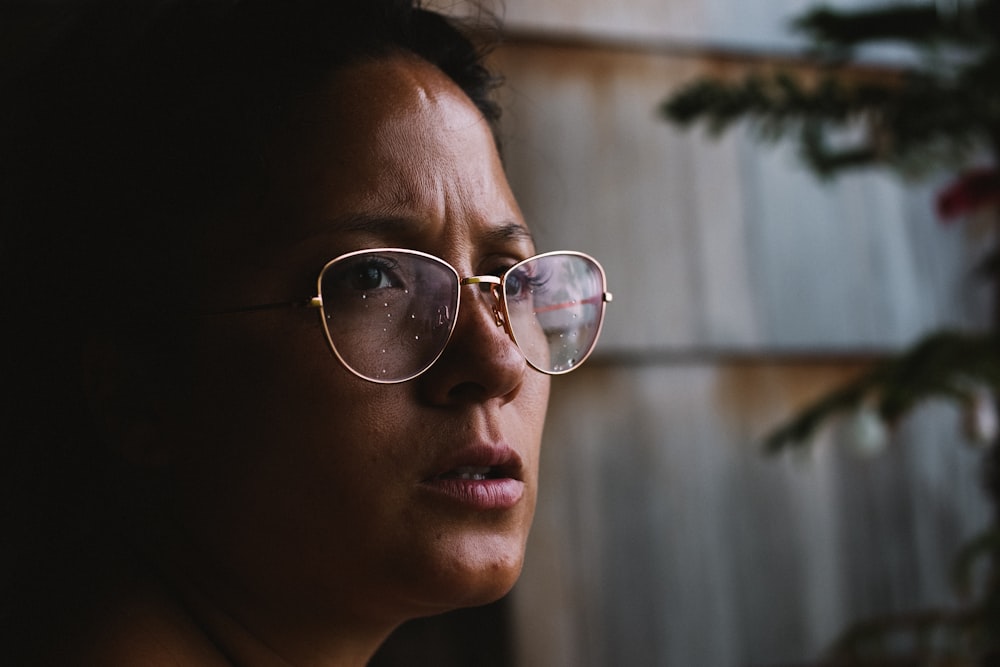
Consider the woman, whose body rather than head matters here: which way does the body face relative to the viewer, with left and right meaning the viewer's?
facing the viewer and to the right of the viewer

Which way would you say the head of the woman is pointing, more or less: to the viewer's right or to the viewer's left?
to the viewer's right

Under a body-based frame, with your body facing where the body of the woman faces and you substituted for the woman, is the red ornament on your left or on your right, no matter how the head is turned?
on your left
